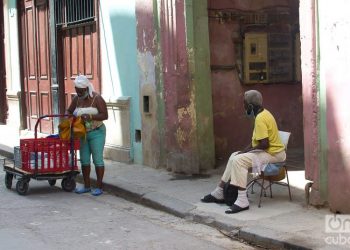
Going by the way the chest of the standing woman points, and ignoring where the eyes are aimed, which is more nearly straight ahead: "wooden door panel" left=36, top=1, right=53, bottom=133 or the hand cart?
the hand cart

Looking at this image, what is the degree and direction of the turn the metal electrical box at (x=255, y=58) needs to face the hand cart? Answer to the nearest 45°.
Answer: approximately 45° to its right

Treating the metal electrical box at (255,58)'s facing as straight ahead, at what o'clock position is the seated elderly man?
The seated elderly man is roughly at 12 o'clock from the metal electrical box.

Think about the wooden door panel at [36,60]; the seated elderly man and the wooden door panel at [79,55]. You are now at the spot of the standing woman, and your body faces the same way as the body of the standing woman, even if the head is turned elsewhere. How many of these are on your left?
1

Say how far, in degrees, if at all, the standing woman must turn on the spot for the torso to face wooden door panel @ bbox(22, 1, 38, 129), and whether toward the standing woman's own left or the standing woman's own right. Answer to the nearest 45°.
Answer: approximately 135° to the standing woman's own right

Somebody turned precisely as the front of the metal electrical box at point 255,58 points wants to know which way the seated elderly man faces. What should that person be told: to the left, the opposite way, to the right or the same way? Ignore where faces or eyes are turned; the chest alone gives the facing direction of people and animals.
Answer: to the right

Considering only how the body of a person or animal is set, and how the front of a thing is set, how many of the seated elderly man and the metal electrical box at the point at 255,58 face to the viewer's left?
1

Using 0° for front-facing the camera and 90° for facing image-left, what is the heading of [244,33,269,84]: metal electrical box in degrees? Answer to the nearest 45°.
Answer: approximately 0°

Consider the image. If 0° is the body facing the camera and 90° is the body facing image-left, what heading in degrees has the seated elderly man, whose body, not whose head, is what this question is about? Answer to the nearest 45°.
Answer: approximately 90°

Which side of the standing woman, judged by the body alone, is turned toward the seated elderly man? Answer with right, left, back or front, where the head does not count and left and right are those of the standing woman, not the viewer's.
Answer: left

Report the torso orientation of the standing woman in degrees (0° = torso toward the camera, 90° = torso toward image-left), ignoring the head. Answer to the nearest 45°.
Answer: approximately 45°

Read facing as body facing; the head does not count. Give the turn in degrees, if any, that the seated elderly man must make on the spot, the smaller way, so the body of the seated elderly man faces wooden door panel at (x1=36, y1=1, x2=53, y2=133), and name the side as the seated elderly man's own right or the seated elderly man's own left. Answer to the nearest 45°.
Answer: approximately 45° to the seated elderly man's own right
